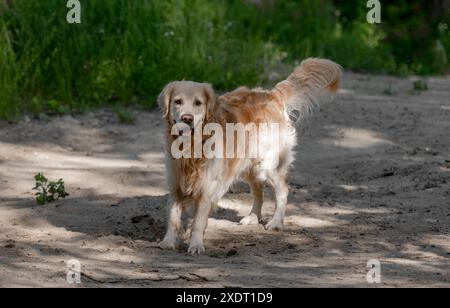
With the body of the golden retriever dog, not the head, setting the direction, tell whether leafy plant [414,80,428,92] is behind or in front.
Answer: behind

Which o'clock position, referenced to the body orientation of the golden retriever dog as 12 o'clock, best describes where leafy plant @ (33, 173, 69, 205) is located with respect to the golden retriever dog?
The leafy plant is roughly at 2 o'clock from the golden retriever dog.

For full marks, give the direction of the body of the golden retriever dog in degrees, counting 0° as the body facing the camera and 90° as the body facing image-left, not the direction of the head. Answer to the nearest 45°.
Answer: approximately 45°
